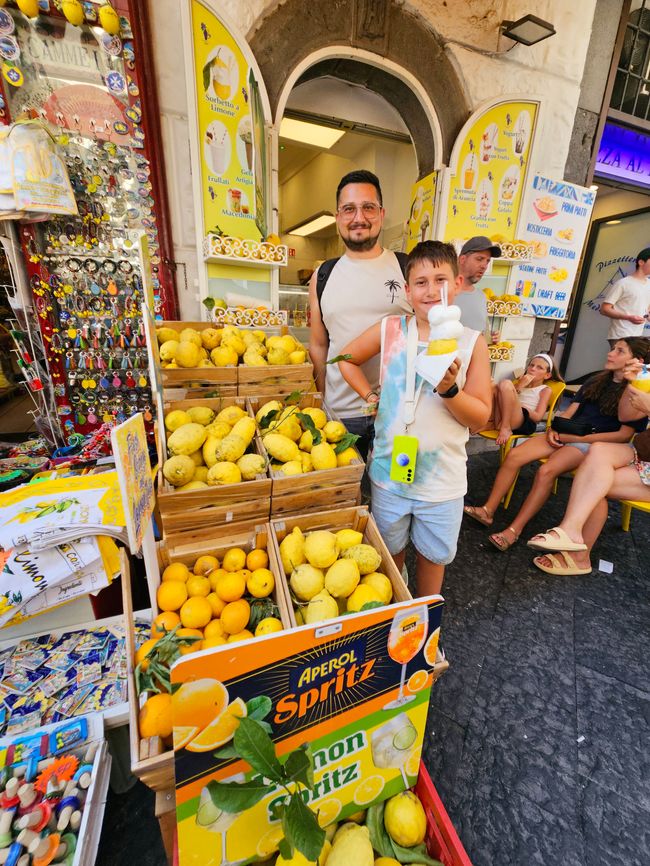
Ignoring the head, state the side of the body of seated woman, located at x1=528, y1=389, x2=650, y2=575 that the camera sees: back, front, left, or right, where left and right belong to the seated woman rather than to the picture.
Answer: left

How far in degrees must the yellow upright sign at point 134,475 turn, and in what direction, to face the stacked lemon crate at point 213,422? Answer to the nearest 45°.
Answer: approximately 90° to its left

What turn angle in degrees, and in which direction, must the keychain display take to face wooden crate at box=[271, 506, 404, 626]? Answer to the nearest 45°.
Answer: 0° — it already faces it

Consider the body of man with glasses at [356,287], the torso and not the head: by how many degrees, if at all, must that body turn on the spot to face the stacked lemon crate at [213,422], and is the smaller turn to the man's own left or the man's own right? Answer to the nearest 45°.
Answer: approximately 45° to the man's own right

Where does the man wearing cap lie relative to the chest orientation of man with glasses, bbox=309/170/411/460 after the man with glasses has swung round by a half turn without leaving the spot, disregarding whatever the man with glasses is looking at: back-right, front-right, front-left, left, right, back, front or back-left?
front-right

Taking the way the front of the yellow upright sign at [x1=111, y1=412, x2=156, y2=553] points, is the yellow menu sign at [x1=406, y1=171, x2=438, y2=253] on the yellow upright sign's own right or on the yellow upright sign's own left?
on the yellow upright sign's own left

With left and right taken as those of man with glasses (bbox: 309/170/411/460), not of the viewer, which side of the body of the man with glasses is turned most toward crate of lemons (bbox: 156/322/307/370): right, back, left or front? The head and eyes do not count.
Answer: right

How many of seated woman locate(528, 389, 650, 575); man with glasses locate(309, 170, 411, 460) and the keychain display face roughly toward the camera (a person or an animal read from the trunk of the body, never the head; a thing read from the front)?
2
